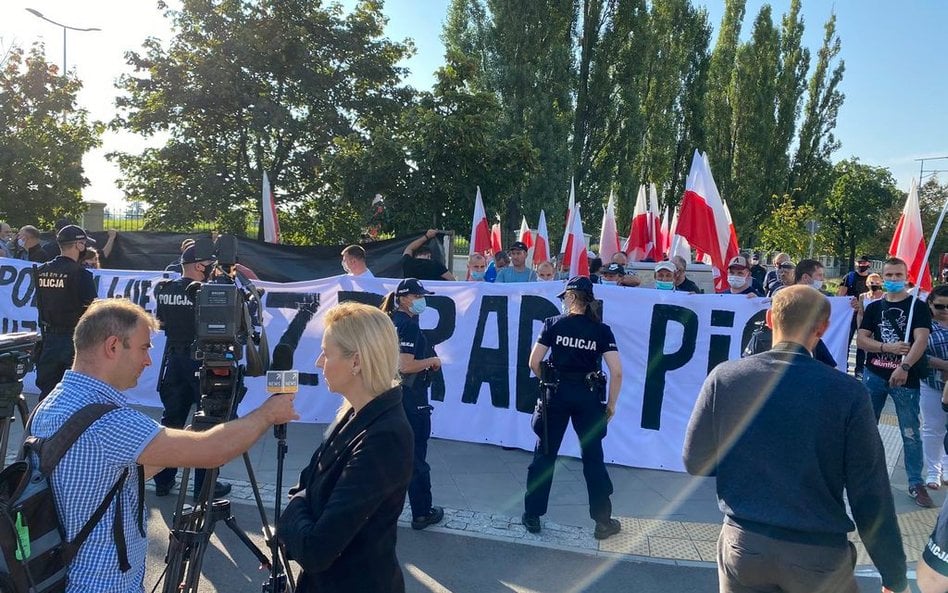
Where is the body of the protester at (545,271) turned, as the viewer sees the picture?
toward the camera

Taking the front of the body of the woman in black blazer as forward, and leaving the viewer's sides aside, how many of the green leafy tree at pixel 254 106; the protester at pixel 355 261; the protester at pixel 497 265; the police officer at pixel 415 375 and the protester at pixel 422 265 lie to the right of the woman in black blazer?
5

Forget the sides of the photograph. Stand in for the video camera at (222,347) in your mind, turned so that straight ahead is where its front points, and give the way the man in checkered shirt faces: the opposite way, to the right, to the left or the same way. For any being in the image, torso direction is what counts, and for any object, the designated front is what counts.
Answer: to the right

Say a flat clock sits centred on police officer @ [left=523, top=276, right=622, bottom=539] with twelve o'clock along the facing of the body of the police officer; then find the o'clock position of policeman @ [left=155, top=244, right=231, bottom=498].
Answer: The policeman is roughly at 9 o'clock from the police officer.

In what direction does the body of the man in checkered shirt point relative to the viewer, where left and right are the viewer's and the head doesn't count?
facing to the right of the viewer

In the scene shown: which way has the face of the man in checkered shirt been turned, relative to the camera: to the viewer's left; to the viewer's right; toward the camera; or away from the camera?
to the viewer's right

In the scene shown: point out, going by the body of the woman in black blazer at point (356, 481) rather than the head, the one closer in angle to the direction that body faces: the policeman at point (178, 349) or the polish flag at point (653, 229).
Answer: the policeman

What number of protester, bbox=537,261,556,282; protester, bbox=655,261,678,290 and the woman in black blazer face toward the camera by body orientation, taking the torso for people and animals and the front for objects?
2

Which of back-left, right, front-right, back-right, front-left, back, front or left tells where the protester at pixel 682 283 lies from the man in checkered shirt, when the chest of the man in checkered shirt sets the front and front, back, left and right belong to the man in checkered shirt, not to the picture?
front-left

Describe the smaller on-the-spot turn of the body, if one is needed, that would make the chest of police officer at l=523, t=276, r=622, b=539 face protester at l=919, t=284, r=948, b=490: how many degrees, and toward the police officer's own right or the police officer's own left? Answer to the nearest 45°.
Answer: approximately 45° to the police officer's own right

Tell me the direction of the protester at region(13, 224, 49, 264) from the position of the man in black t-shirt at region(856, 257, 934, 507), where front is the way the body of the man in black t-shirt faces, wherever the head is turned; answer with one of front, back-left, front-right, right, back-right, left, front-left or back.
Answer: right

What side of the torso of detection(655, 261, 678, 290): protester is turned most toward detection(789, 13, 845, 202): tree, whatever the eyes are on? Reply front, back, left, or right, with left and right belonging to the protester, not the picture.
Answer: back

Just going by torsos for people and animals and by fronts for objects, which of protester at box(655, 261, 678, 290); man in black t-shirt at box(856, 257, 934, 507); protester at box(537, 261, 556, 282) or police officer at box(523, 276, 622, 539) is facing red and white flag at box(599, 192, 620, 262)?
the police officer

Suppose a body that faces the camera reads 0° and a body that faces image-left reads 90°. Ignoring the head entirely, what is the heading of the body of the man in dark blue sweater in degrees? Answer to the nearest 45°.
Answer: approximately 180°

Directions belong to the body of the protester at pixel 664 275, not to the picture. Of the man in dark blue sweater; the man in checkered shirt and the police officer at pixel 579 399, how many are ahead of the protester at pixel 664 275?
3

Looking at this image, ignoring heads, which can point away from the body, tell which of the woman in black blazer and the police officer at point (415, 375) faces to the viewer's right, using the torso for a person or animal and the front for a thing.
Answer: the police officer

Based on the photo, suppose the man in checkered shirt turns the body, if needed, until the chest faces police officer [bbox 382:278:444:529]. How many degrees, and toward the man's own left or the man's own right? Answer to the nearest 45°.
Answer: approximately 45° to the man's own left

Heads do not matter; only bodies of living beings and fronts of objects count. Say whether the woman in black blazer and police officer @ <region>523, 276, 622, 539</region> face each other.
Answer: no

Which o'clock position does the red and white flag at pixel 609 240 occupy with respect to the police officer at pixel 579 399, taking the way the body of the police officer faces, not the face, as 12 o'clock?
The red and white flag is roughly at 12 o'clock from the police officer.

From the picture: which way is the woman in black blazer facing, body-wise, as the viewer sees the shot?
to the viewer's left

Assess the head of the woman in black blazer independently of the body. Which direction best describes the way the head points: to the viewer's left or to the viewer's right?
to the viewer's left

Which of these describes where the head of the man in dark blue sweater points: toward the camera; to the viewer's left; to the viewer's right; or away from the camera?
away from the camera

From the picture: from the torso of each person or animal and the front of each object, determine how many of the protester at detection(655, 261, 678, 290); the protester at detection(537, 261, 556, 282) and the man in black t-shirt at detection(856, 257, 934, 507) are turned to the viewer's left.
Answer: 0
